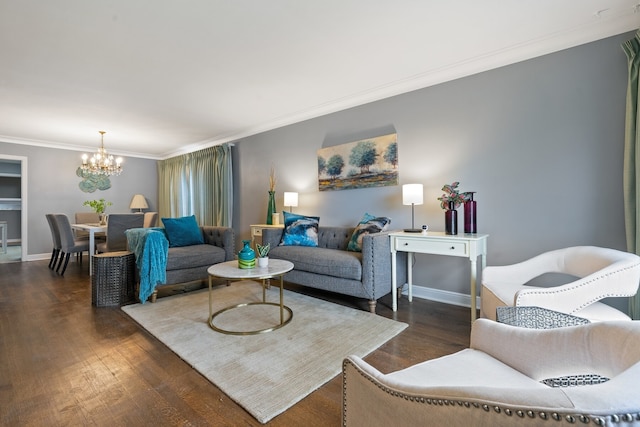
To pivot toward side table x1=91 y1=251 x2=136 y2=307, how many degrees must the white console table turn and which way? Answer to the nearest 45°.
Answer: approximately 45° to its right

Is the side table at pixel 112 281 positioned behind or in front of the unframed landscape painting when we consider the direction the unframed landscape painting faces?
in front

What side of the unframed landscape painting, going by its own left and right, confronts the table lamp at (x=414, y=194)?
left

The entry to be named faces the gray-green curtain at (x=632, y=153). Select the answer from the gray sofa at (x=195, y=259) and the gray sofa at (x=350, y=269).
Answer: the gray sofa at (x=195, y=259)

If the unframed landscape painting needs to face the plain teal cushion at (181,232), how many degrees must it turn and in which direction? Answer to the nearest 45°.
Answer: approximately 45° to its right

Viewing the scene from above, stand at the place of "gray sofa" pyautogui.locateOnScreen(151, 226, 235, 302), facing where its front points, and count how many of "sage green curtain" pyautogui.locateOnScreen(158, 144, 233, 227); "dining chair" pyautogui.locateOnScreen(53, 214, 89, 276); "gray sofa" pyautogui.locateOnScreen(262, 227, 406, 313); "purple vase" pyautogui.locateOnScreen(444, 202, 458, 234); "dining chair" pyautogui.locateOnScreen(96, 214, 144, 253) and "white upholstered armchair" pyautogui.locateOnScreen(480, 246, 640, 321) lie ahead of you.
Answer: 3

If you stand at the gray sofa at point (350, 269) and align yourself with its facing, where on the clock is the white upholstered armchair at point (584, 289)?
The white upholstered armchair is roughly at 9 o'clock from the gray sofa.

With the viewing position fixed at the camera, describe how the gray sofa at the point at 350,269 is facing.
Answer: facing the viewer and to the left of the viewer
